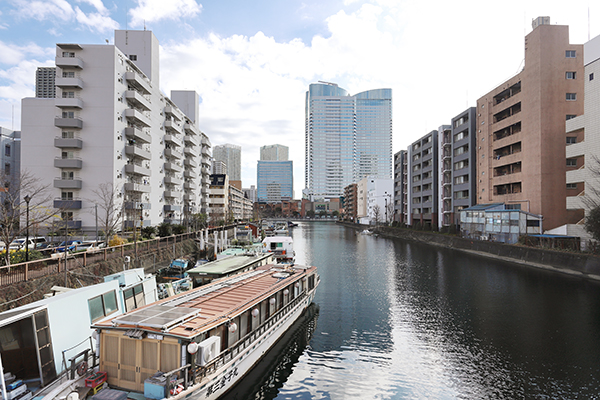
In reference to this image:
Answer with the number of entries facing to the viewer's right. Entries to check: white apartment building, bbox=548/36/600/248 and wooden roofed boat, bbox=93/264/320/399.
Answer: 0

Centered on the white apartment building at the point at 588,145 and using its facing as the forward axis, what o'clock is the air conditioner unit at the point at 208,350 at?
The air conditioner unit is roughly at 11 o'clock from the white apartment building.

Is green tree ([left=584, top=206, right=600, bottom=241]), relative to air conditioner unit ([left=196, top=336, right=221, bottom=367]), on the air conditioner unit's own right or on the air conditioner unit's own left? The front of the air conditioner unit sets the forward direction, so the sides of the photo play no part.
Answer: on the air conditioner unit's own left

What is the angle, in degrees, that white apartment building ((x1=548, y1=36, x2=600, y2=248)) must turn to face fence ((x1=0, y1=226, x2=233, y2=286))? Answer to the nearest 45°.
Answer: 0° — it already faces it

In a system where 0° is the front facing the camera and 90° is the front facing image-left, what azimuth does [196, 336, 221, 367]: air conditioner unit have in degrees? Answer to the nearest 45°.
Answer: approximately 315°

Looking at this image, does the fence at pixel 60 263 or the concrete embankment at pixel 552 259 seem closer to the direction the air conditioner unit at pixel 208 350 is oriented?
the concrete embankment

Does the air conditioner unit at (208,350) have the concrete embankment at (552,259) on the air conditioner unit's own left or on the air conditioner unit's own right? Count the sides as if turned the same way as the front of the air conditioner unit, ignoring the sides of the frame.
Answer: on the air conditioner unit's own left
